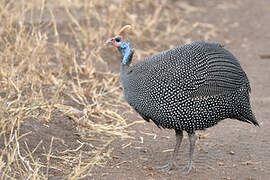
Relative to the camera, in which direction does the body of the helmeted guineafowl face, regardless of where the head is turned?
to the viewer's left
